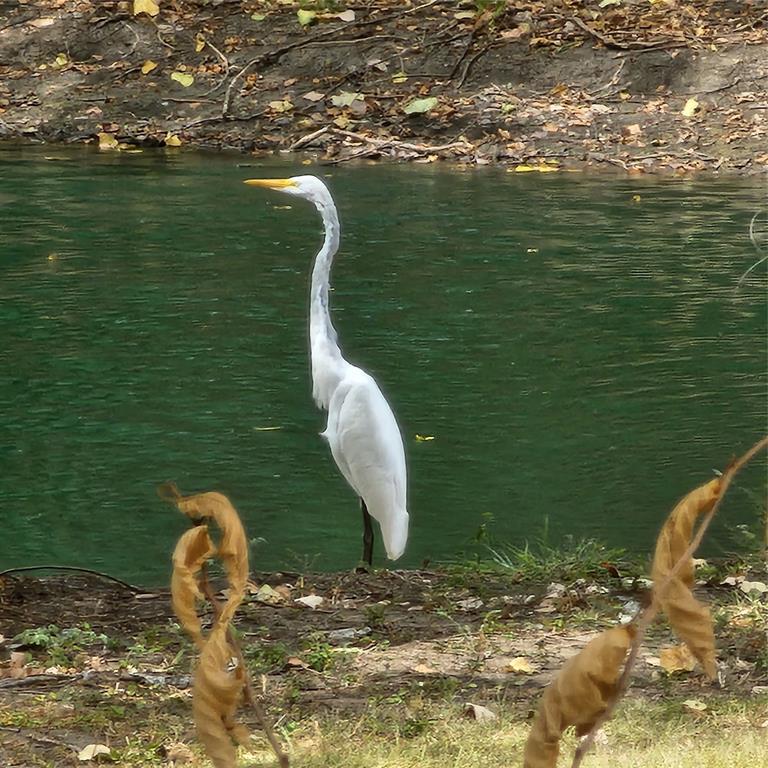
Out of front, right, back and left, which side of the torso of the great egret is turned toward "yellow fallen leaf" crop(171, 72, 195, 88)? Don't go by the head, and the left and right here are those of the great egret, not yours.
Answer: right

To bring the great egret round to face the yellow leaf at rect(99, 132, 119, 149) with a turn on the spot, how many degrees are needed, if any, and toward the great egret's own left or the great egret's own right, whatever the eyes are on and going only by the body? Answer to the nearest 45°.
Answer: approximately 90° to the great egret's own right

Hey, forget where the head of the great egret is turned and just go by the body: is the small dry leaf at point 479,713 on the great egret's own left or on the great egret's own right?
on the great egret's own left

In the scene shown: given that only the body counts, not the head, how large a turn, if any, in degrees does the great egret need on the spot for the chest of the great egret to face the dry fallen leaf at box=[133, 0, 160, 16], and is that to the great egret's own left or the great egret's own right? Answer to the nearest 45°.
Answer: approximately 90° to the great egret's own right

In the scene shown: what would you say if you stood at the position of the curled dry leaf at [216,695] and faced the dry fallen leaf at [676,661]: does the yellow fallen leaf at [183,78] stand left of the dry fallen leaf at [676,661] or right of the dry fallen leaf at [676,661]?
left

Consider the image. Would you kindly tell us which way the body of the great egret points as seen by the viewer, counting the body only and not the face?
to the viewer's left

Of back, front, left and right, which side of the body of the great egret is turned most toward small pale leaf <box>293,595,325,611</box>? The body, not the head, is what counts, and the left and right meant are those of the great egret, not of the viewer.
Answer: left

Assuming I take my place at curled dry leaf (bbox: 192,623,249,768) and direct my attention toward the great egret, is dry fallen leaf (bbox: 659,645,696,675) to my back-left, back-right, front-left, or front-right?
front-right

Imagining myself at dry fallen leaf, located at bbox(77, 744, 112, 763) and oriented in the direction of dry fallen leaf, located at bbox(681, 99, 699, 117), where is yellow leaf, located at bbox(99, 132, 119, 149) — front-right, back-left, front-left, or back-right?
front-left
